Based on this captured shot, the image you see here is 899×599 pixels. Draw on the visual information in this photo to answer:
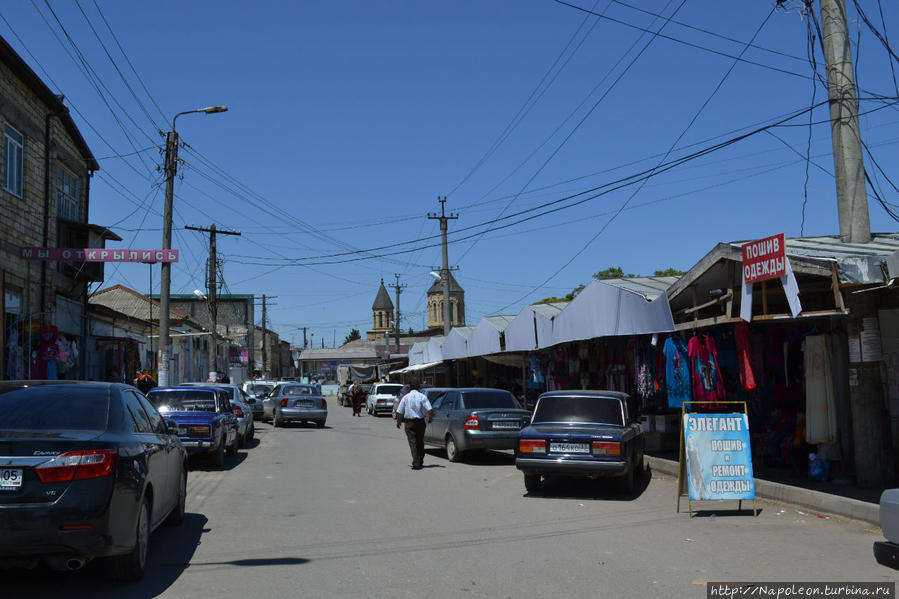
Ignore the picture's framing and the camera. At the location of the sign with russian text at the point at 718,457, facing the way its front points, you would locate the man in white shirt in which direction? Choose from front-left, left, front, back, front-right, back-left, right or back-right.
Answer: back-right

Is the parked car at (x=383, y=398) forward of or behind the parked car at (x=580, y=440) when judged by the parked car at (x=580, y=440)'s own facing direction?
forward

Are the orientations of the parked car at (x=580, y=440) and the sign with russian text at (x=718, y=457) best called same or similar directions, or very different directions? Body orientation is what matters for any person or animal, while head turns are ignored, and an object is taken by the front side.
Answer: very different directions

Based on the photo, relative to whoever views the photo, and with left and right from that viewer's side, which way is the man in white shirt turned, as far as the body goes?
facing away from the viewer

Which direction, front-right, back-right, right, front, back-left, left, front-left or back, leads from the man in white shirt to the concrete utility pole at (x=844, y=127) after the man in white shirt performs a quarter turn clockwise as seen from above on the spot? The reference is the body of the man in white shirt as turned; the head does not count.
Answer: front-right

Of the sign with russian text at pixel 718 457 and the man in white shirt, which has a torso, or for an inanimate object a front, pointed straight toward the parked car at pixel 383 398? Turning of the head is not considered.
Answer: the man in white shirt

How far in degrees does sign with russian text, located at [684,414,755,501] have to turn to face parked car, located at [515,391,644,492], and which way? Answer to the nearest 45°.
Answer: approximately 135° to its right

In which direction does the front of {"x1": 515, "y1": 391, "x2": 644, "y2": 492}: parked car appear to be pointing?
away from the camera

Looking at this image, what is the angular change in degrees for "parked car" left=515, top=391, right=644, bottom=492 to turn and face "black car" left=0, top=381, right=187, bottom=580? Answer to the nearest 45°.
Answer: approximately 135° to its left

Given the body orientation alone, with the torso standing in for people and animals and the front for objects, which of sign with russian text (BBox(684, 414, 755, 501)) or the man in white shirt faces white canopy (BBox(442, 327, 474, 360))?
the man in white shirt
